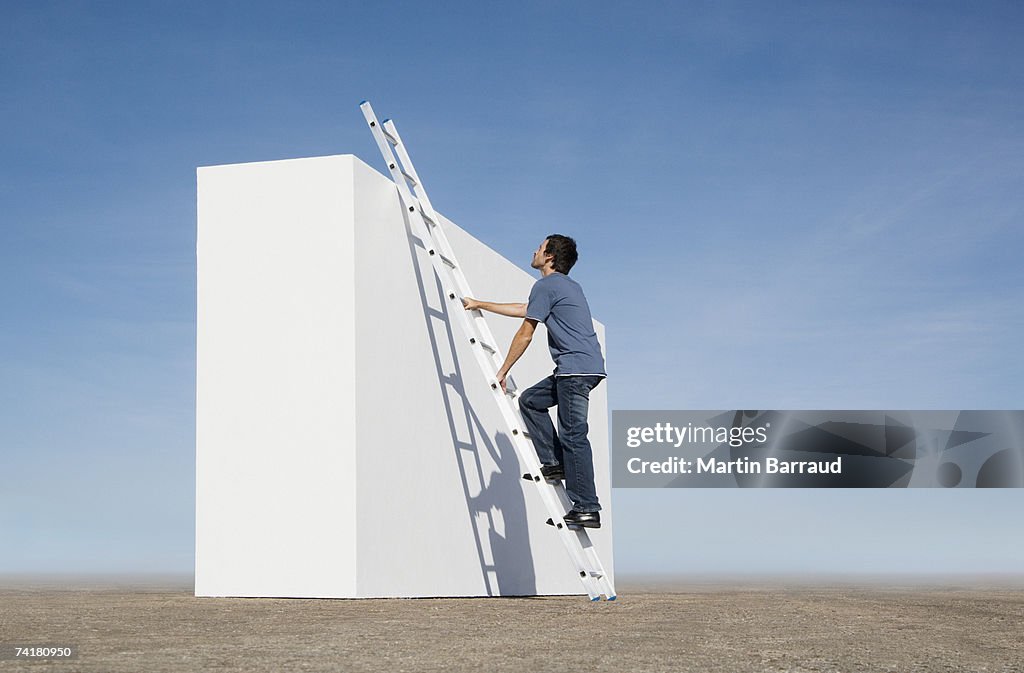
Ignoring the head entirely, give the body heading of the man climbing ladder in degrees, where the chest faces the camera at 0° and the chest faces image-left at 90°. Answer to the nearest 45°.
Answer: approximately 135°
